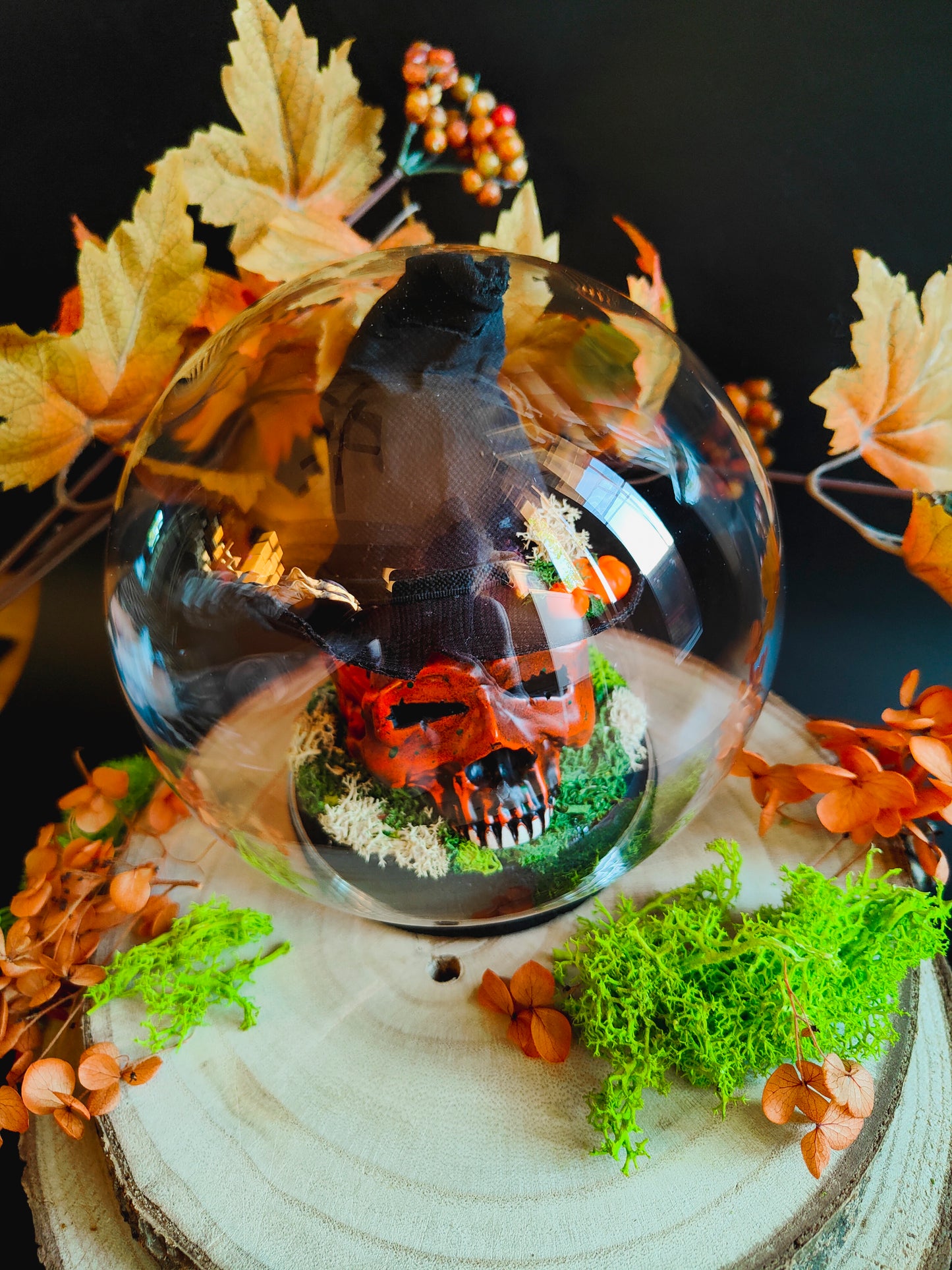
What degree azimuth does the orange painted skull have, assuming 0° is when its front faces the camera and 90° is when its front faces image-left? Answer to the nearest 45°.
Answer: approximately 0°
